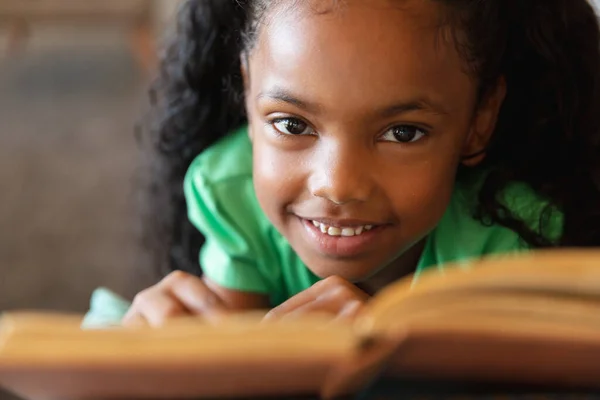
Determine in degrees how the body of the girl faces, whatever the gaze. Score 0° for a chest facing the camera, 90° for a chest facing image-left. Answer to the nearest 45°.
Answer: approximately 0°

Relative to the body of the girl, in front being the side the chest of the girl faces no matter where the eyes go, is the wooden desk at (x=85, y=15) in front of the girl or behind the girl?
behind
